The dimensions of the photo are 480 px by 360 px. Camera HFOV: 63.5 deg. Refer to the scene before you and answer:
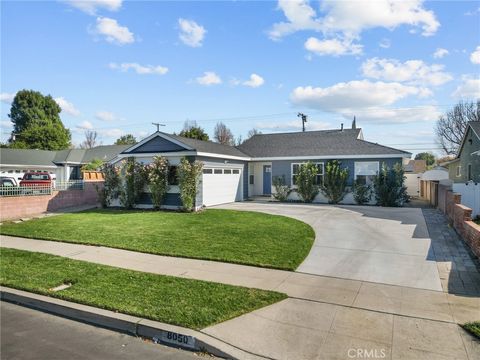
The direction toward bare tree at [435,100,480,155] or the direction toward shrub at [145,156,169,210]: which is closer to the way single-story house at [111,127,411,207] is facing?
the shrub

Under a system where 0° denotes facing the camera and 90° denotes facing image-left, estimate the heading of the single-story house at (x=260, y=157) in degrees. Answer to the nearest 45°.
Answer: approximately 0°

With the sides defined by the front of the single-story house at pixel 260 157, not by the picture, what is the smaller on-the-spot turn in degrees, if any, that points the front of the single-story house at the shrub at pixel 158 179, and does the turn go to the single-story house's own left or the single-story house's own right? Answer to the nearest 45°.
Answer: approximately 45° to the single-story house's own right

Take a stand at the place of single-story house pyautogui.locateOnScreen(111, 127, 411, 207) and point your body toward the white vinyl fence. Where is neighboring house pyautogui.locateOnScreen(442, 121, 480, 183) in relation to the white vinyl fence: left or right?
left

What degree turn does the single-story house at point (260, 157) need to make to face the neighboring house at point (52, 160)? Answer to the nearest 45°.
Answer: approximately 135° to its right

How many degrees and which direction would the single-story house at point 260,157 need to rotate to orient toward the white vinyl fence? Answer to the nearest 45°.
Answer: approximately 45° to its left

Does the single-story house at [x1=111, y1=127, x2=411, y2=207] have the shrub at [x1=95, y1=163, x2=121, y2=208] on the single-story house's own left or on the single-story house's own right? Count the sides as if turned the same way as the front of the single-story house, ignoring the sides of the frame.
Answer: on the single-story house's own right

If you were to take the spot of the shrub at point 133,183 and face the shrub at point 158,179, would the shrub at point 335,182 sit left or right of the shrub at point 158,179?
left

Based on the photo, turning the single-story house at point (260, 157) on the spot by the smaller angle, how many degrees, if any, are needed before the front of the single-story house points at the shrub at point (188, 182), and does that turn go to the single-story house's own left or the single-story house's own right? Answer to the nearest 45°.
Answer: approximately 45° to the single-story house's own right

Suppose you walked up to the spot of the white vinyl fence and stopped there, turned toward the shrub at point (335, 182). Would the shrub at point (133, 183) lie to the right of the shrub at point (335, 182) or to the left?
left

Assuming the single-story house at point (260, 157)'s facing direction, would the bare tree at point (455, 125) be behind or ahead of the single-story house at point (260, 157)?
behind
